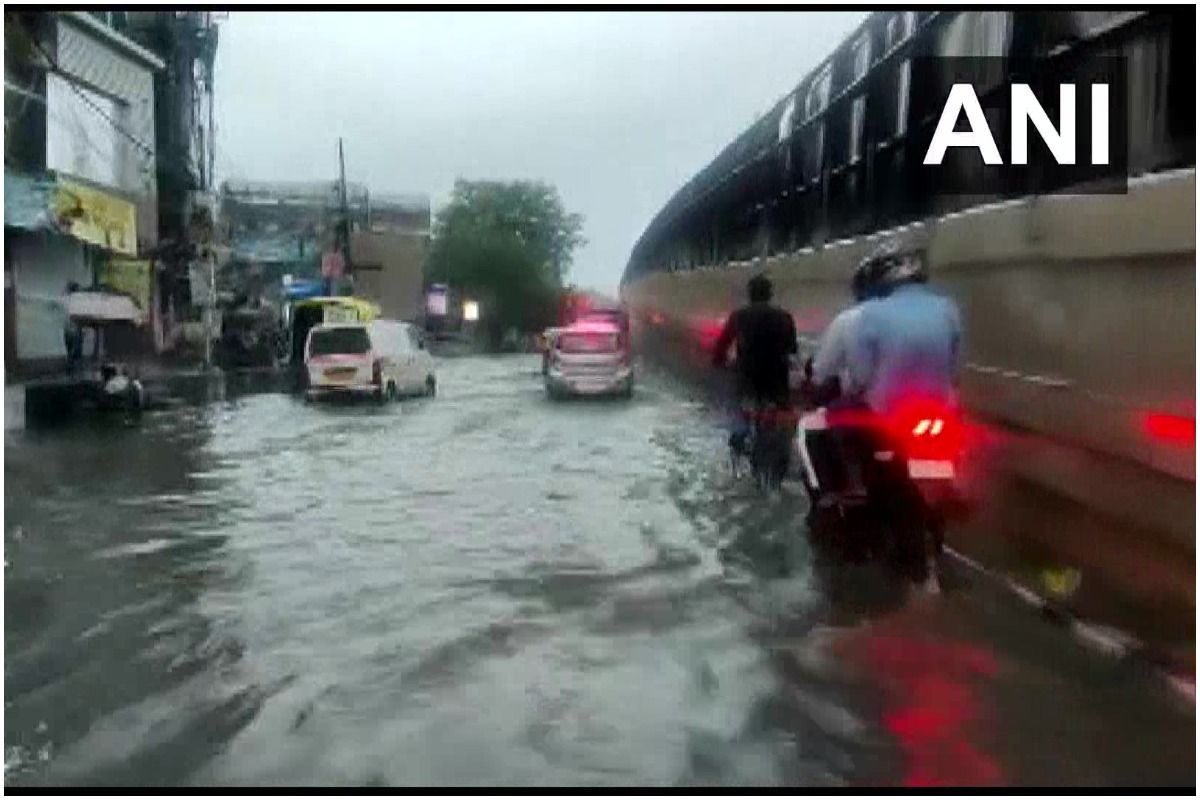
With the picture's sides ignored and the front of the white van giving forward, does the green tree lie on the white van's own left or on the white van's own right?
on the white van's own right

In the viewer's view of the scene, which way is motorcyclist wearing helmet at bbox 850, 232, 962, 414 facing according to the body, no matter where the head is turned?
away from the camera

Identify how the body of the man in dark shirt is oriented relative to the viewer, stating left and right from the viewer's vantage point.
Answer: facing away from the viewer

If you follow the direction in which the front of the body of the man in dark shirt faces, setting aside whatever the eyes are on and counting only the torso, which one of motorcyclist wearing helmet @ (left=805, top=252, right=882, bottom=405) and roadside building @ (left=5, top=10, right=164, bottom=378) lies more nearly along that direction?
the roadside building

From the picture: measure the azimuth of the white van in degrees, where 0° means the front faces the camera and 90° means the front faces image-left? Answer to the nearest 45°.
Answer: approximately 225°

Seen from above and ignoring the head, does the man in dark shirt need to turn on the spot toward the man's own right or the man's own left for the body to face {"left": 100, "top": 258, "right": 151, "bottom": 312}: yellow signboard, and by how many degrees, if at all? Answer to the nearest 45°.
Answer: approximately 90° to the man's own left

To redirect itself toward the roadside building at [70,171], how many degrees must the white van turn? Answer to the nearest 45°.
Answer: approximately 135° to its left

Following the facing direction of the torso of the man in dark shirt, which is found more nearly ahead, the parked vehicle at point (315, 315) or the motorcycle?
the parked vehicle

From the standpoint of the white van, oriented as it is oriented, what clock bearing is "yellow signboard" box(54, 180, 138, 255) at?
The yellow signboard is roughly at 8 o'clock from the white van.

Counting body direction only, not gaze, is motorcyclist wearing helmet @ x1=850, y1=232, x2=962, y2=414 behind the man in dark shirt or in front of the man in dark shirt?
behind

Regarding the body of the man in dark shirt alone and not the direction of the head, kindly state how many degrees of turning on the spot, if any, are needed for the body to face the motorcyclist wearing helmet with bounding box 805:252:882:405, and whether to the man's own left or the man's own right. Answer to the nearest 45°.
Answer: approximately 180°

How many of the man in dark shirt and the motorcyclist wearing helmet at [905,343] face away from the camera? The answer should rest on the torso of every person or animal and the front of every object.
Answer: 2
